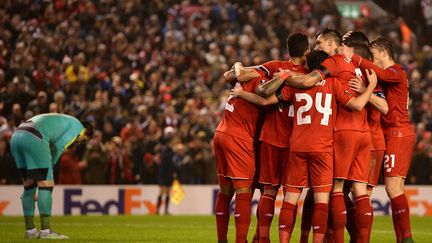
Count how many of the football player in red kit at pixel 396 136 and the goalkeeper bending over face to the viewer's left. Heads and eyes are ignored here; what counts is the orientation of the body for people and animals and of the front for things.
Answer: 1

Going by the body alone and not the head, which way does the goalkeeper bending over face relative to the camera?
to the viewer's right

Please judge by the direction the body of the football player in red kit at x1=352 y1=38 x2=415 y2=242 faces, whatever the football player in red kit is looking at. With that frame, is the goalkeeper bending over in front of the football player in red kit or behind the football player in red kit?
in front

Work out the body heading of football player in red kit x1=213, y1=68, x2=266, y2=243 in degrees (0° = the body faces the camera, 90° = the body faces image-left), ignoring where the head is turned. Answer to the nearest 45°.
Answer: approximately 225°

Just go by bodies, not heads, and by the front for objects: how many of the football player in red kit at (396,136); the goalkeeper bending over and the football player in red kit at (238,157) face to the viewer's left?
1

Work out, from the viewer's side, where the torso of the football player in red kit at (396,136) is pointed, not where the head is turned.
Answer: to the viewer's left

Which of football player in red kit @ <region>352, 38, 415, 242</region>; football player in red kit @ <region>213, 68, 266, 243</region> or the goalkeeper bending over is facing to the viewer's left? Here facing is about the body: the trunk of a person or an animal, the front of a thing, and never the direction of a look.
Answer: football player in red kit @ <region>352, 38, 415, 242</region>

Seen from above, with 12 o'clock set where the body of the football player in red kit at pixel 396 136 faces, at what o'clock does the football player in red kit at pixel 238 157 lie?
the football player in red kit at pixel 238 157 is roughly at 11 o'clock from the football player in red kit at pixel 396 136.

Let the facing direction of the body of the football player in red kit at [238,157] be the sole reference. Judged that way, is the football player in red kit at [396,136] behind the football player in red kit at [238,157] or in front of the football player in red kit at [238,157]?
in front

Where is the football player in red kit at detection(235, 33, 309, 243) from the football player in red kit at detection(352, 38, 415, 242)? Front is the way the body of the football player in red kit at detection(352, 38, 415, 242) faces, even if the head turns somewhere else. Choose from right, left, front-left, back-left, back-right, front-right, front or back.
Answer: front-left

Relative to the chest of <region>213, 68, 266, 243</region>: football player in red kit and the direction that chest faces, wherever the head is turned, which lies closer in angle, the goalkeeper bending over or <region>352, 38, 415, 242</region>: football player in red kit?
the football player in red kit

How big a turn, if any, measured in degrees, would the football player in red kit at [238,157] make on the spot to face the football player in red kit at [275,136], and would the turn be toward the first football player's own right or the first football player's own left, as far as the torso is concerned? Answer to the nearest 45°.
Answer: approximately 45° to the first football player's own right

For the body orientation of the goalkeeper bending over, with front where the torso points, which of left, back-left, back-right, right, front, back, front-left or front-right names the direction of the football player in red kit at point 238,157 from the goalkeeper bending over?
front-right
